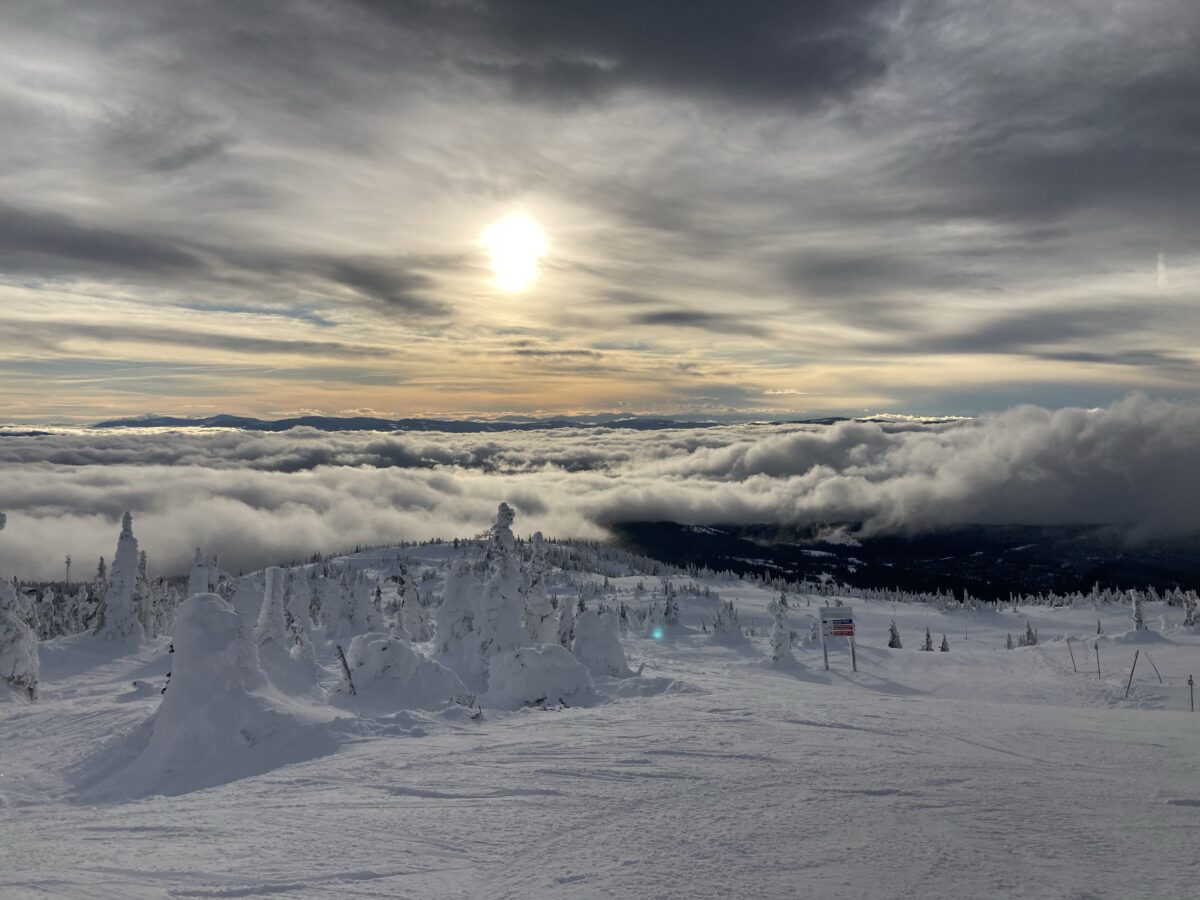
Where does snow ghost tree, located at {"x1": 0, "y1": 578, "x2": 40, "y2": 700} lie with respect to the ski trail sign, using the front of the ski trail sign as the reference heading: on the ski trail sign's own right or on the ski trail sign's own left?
on the ski trail sign's own right

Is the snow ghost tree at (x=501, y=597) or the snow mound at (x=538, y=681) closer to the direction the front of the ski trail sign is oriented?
the snow mound

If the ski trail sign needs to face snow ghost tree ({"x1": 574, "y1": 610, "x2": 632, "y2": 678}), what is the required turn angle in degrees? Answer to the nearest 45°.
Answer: approximately 45° to its right

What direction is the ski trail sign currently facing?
toward the camera

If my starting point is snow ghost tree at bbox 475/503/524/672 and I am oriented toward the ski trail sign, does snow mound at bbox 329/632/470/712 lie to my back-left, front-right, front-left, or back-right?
back-right

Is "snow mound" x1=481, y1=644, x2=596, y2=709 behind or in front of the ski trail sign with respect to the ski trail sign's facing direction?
in front

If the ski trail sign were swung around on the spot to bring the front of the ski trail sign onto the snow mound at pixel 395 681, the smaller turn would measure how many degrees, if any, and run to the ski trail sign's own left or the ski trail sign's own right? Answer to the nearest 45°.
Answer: approximately 45° to the ski trail sign's own right

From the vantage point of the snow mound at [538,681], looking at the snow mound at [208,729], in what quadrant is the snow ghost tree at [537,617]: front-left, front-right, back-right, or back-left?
back-right

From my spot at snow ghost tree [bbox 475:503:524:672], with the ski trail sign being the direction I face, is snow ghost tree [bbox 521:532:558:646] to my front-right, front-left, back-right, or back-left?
front-left

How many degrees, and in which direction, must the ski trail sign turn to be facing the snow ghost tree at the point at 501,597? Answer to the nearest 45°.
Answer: approximately 45° to its right
